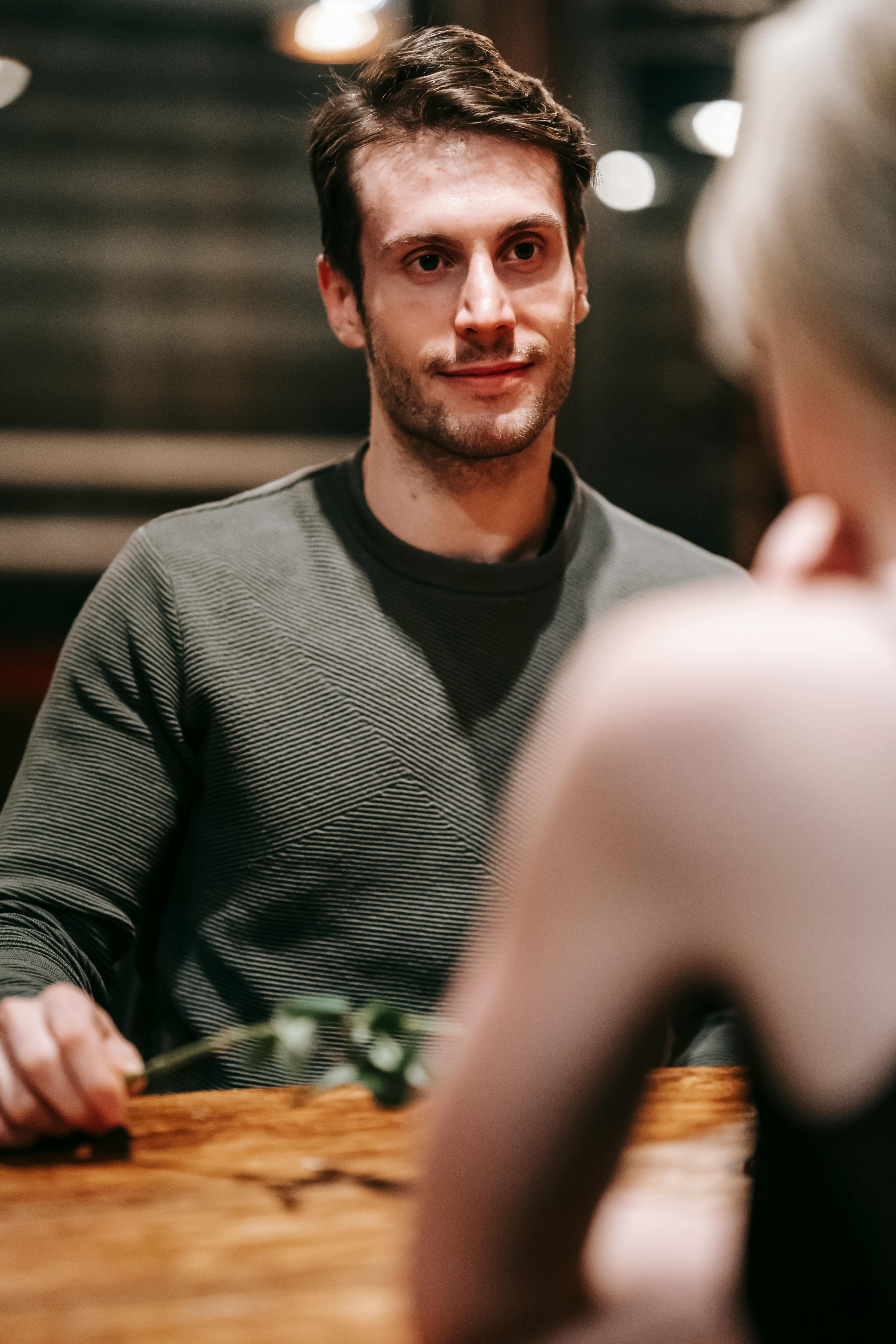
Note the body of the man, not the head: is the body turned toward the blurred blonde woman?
yes

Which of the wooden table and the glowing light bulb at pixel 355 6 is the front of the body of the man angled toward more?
the wooden table

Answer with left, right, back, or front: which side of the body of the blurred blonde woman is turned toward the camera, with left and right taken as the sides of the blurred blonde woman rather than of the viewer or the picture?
back

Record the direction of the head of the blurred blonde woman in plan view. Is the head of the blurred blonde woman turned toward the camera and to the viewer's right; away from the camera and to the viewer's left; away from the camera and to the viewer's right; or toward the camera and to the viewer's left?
away from the camera and to the viewer's left

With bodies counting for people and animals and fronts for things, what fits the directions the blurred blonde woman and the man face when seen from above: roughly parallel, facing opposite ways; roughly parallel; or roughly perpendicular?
roughly parallel, facing opposite ways

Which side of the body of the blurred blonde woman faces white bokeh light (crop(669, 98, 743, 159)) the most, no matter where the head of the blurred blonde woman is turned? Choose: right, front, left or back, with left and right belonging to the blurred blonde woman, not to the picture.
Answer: front

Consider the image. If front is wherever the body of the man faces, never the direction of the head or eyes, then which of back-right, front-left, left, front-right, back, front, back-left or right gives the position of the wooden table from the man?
front

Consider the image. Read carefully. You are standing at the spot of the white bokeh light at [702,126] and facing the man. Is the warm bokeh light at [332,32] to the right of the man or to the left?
right

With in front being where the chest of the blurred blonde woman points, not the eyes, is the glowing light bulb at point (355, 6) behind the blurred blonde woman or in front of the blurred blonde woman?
in front

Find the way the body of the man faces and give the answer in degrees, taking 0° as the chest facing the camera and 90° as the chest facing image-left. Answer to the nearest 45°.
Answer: approximately 0°

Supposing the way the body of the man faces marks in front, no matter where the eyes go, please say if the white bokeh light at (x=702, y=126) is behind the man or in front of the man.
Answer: behind

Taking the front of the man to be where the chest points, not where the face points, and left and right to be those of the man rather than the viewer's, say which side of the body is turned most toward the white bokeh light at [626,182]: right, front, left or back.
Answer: back

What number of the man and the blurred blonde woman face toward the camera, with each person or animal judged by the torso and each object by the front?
1
